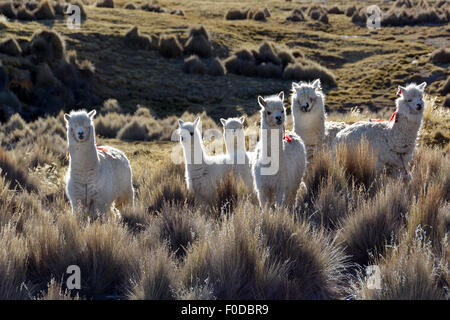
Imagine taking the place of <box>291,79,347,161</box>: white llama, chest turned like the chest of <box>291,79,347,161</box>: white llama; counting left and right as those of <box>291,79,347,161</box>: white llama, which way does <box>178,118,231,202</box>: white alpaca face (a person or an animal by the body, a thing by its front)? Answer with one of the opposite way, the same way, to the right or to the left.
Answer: the same way

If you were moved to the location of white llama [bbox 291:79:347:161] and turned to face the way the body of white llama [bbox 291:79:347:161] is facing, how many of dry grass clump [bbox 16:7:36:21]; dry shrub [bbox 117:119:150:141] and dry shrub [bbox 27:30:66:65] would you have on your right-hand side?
3

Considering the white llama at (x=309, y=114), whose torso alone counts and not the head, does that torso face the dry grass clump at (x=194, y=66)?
no

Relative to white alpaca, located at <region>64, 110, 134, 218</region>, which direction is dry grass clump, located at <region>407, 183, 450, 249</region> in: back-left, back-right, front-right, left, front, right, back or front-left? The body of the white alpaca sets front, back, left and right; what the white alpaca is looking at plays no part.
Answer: left

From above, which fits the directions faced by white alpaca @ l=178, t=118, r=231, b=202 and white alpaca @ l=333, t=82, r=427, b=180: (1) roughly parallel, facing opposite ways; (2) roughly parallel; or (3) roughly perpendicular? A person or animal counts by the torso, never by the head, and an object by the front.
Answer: roughly perpendicular

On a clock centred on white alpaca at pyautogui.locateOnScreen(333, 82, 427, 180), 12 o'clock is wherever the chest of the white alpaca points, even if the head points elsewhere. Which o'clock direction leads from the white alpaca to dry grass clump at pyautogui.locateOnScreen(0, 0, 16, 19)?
The dry grass clump is roughly at 6 o'clock from the white alpaca.

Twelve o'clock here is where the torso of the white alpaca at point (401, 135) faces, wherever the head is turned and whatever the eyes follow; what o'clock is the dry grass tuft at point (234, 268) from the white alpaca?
The dry grass tuft is roughly at 2 o'clock from the white alpaca.

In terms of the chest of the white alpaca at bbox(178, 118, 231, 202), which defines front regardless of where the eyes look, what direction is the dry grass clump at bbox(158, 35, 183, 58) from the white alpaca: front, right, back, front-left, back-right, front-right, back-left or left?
back-right

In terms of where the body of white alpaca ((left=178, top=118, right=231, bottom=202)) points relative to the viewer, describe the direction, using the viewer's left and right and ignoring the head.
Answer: facing the viewer and to the left of the viewer

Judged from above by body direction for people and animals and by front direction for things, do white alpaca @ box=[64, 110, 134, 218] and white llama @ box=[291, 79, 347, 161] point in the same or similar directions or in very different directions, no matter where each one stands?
same or similar directions

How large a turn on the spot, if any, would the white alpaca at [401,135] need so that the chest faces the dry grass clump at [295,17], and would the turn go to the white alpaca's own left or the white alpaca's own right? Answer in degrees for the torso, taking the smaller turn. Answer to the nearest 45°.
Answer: approximately 135° to the white alpaca's own left

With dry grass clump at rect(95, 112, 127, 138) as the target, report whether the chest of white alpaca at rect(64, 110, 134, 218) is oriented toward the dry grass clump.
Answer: no

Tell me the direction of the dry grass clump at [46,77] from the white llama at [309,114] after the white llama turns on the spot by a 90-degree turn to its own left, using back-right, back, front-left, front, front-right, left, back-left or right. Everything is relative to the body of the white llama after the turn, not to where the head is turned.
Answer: back

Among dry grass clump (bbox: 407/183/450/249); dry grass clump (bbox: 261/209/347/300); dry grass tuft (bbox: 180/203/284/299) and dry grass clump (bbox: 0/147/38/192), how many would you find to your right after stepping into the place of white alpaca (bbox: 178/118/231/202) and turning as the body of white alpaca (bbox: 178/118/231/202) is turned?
1

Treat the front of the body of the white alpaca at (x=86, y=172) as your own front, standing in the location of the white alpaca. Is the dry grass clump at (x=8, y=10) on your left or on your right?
on your right

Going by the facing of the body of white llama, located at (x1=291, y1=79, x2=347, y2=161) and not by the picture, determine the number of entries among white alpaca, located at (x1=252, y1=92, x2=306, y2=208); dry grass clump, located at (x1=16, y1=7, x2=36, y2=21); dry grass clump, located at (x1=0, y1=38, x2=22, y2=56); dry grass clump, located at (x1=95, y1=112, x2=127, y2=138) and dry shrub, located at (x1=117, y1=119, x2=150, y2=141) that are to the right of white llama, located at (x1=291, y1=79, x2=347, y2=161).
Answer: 4

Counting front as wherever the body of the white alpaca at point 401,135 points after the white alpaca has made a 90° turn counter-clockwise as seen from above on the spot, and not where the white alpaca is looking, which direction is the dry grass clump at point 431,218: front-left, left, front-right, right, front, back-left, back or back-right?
back-right

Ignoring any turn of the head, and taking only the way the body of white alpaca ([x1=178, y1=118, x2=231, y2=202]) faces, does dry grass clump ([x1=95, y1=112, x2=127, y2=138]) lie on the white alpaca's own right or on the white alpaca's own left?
on the white alpaca's own right

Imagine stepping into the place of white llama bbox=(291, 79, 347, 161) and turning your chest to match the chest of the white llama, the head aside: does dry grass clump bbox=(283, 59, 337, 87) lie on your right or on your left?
on your right

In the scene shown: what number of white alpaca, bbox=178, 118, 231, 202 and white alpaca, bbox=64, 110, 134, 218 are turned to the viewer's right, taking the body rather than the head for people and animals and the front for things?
0
